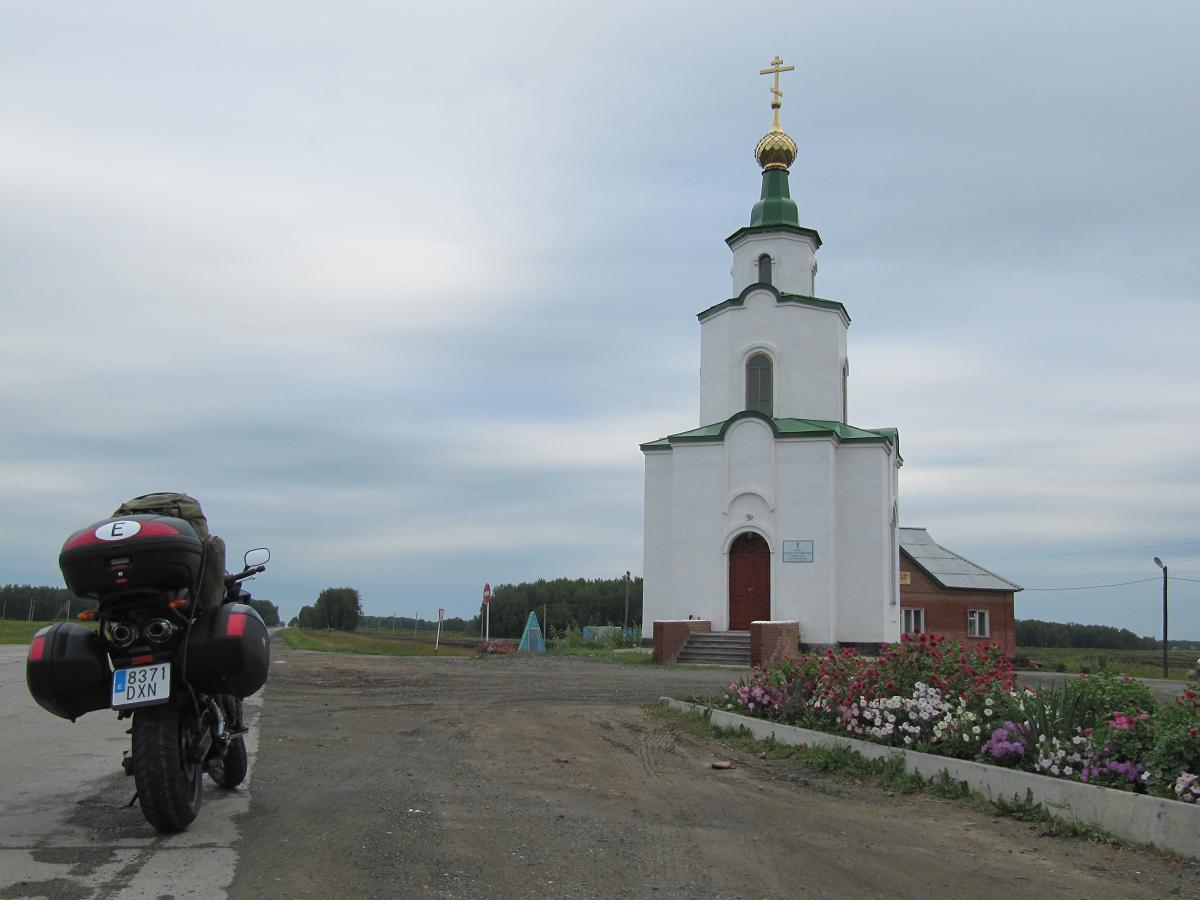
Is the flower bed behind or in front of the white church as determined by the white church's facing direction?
in front

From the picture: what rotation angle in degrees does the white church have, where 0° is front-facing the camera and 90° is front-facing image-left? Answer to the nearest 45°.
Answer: approximately 0°

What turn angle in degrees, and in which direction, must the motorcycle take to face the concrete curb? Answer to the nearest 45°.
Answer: approximately 90° to its right

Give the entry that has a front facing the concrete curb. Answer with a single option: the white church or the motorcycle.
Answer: the white church

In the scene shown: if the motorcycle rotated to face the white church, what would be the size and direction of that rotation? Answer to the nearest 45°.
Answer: approximately 45° to its right

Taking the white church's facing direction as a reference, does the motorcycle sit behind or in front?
in front

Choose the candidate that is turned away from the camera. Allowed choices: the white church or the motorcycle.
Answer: the motorcycle

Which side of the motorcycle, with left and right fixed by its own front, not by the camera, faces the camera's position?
back

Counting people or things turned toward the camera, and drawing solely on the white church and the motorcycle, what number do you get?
1

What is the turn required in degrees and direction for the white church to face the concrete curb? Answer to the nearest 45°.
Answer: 0° — it already faces it

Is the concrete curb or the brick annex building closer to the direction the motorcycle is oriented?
the brick annex building

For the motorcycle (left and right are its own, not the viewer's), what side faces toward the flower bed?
right
